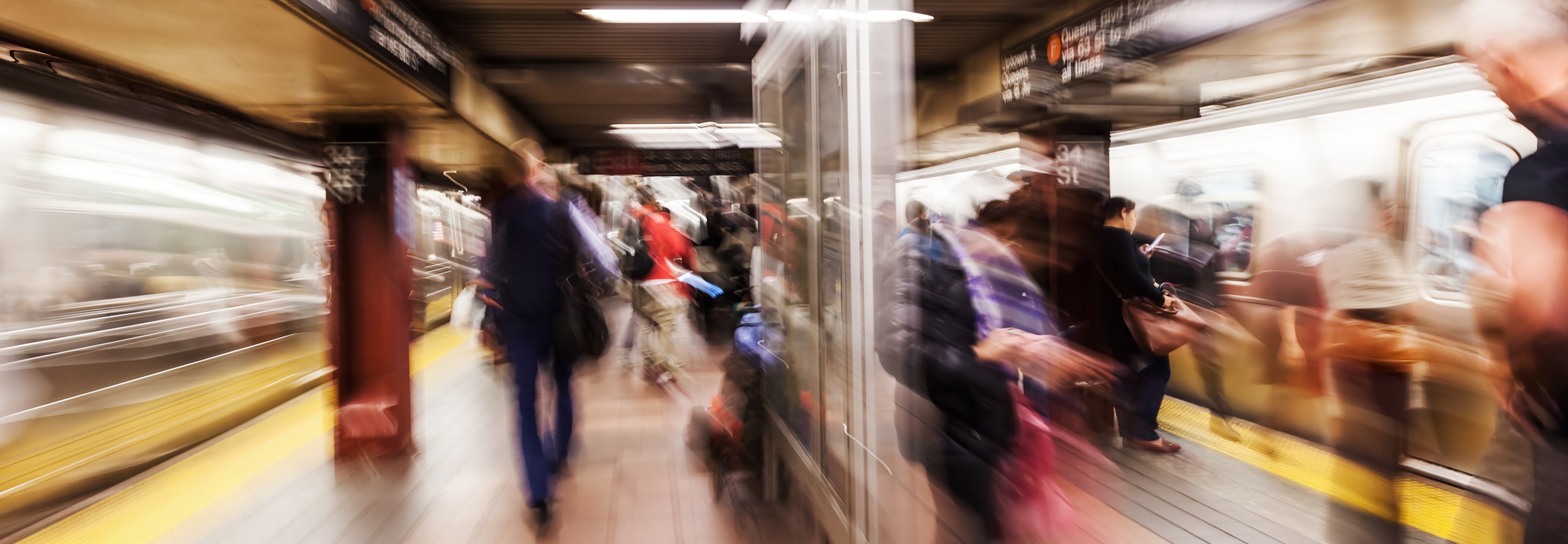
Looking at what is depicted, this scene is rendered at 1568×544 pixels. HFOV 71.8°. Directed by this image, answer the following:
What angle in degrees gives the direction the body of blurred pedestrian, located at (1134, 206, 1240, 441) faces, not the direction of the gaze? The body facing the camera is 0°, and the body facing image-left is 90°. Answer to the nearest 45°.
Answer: approximately 270°

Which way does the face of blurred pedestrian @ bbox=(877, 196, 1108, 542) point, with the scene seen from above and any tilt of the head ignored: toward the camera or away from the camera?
away from the camera

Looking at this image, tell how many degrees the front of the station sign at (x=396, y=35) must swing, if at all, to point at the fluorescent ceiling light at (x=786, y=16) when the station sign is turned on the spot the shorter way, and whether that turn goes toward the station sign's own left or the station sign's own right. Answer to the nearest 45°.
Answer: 0° — it already faces it

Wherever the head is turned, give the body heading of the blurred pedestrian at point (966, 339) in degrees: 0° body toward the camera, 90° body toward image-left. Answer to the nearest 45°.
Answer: approximately 270°

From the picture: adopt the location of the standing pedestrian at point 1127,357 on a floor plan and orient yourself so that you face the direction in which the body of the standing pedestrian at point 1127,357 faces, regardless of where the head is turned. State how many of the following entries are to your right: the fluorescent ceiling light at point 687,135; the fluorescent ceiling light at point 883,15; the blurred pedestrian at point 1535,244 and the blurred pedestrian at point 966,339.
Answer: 3

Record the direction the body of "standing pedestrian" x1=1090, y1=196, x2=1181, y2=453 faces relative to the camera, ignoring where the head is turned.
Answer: to the viewer's right

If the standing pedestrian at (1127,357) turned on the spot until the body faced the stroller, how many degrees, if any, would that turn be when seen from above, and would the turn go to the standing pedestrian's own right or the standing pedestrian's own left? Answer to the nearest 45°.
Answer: approximately 135° to the standing pedestrian's own right
